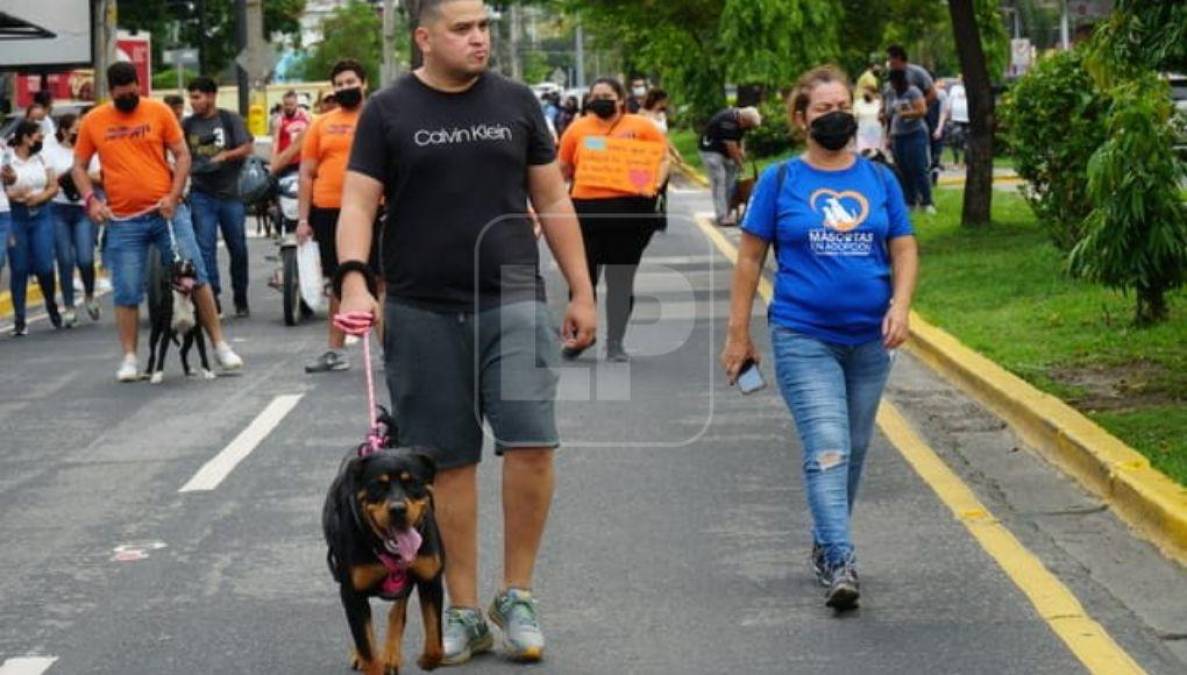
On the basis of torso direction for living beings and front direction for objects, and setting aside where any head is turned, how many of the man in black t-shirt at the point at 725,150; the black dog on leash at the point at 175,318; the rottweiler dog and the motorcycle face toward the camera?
3

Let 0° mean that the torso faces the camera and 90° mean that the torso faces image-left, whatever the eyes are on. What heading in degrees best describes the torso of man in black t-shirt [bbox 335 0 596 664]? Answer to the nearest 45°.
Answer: approximately 0°

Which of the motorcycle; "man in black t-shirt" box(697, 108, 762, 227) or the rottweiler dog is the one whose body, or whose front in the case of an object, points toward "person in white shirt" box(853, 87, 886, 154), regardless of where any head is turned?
the man in black t-shirt

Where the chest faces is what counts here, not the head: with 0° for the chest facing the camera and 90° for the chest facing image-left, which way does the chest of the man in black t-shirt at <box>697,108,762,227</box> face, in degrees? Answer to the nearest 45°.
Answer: approximately 270°

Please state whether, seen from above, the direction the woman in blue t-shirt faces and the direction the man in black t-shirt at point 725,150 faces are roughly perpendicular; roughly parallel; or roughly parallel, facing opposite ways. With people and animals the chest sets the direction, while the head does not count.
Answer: roughly perpendicular
